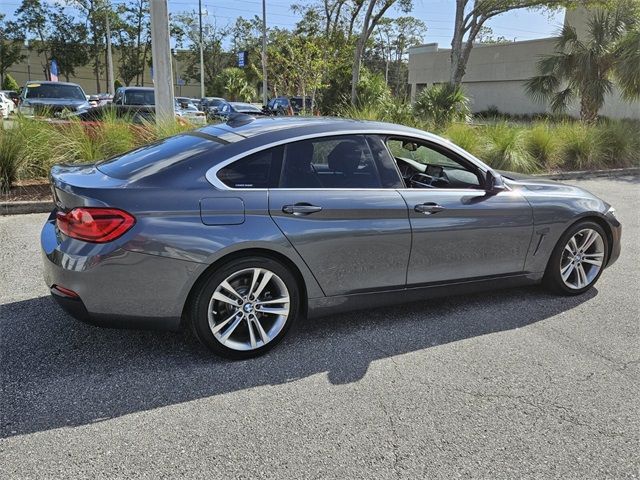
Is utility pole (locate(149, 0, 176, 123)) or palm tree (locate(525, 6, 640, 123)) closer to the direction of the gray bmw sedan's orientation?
the palm tree

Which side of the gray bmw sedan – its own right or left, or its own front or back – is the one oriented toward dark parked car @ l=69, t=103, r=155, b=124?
left

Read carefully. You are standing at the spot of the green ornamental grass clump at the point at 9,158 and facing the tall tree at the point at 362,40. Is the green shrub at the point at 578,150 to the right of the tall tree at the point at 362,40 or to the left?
right

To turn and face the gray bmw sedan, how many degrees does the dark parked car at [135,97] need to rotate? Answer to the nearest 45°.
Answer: approximately 45° to its left

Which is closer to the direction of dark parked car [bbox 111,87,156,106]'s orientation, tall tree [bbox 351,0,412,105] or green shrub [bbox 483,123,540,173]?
the green shrub

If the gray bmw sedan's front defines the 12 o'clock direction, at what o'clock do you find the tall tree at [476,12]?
The tall tree is roughly at 11 o'clock from the gray bmw sedan.

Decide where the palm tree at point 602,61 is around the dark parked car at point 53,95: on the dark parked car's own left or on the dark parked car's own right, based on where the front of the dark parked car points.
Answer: on the dark parked car's own left

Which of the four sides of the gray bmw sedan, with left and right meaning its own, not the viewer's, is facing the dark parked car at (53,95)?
left

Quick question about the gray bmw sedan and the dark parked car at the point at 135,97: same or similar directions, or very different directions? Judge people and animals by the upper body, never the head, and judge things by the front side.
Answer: very different directions

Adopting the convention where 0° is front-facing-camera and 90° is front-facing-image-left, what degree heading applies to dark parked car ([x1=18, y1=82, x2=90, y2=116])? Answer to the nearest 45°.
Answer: approximately 0°

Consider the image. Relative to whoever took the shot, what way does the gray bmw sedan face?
facing away from the viewer and to the right of the viewer

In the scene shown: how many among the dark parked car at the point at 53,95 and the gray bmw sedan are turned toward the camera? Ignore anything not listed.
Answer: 1

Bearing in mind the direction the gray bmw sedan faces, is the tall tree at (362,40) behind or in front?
in front

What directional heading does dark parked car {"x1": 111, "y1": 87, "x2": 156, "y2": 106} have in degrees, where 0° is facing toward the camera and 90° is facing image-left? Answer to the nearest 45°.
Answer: approximately 45°

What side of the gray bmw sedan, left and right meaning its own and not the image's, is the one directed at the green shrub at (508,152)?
front

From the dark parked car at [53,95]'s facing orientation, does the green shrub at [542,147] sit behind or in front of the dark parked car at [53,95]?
in front

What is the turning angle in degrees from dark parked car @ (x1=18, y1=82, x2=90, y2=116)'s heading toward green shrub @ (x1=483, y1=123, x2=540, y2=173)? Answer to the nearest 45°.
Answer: approximately 45° to its left

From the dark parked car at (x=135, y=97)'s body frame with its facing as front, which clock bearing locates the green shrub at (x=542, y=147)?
The green shrub is roughly at 11 o'clock from the dark parked car.
